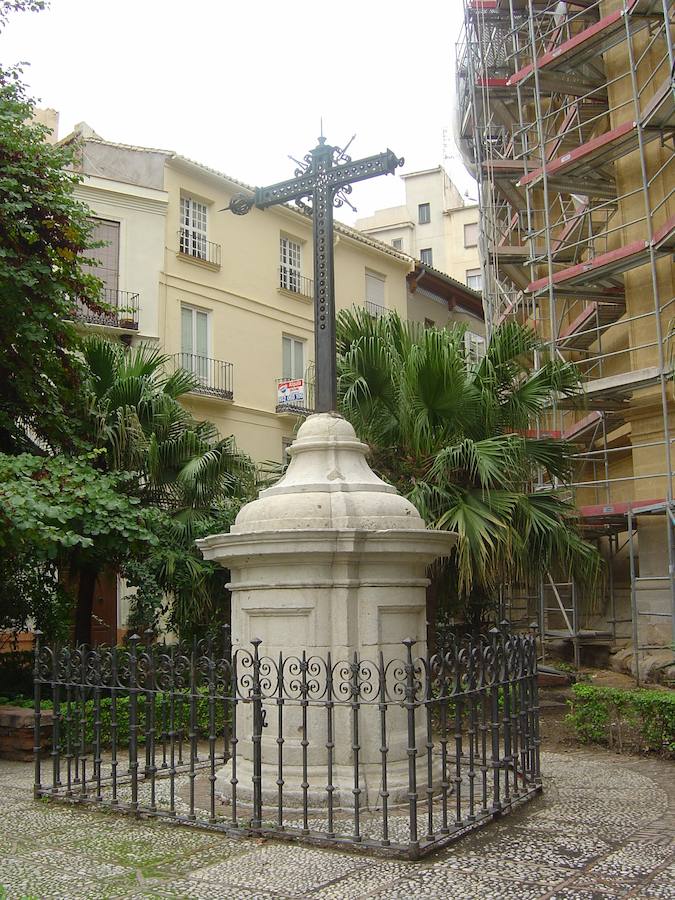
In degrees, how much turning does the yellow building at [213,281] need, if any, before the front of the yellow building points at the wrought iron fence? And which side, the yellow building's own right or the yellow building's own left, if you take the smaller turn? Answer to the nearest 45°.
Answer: approximately 45° to the yellow building's own right

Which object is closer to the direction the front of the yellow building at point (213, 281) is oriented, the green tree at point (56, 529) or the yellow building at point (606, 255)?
the yellow building

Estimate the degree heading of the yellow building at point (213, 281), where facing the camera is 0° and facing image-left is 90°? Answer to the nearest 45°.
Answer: approximately 315°

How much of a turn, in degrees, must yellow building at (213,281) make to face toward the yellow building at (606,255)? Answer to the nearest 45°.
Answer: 0° — it already faces it

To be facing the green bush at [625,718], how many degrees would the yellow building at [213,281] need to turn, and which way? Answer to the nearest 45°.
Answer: approximately 45° to its right

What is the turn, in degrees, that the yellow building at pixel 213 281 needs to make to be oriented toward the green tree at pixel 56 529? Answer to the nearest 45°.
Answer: approximately 45° to its right

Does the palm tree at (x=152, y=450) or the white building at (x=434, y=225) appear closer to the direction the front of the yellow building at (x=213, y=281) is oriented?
the palm tree

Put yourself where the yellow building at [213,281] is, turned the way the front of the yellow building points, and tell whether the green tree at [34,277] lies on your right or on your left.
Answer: on your right

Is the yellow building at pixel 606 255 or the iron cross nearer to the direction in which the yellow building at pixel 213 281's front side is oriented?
the yellow building
